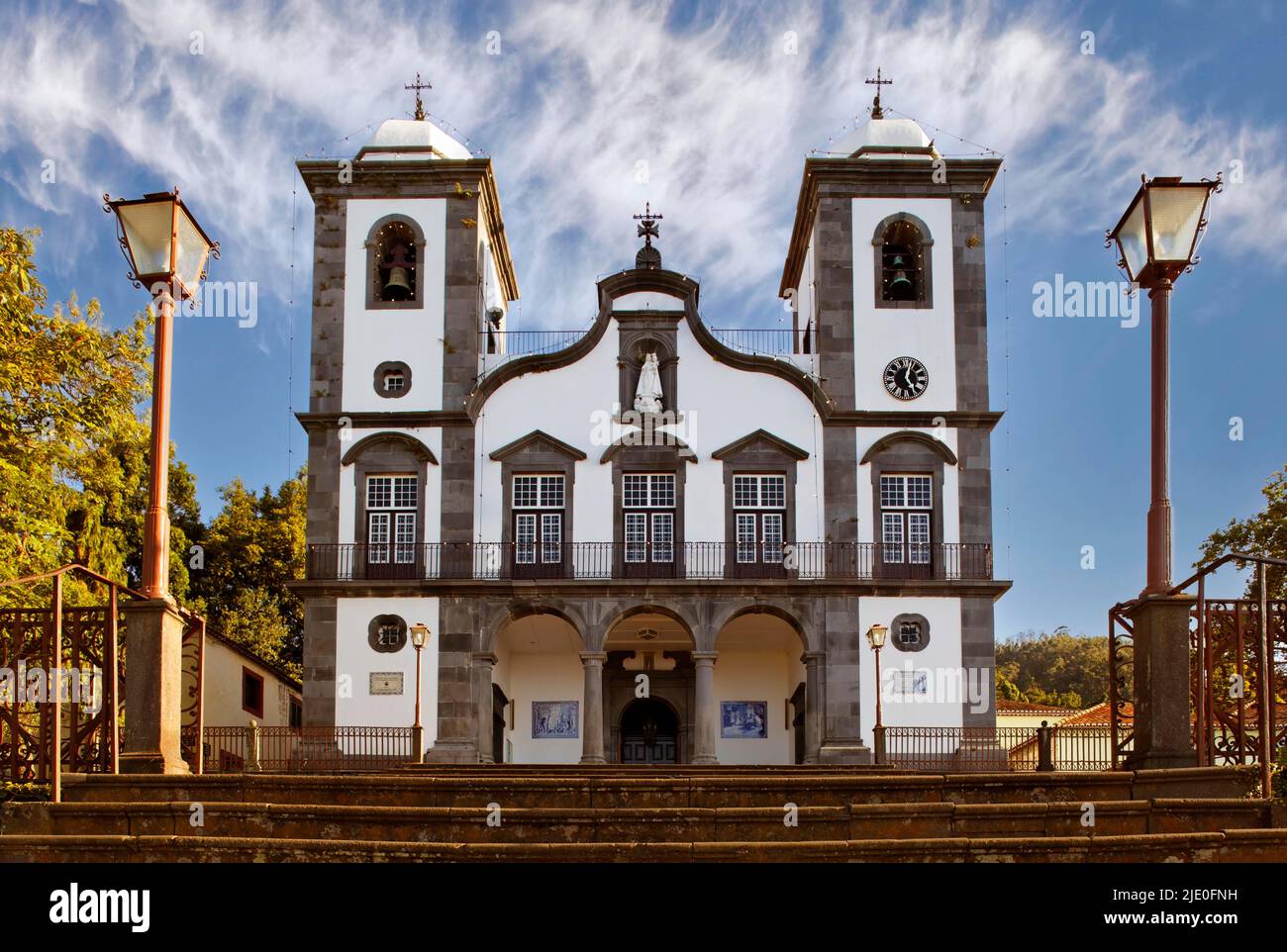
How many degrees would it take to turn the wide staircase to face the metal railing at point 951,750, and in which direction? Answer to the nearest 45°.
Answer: approximately 180°

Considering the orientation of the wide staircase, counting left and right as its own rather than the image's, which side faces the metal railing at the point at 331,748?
back

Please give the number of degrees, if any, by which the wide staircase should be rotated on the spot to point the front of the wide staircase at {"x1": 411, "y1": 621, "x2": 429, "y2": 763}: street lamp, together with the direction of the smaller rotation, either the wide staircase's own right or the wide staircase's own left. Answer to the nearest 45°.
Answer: approximately 180°

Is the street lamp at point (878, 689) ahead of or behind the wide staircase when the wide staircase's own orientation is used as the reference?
behind

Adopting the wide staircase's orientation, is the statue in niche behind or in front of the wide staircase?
behind

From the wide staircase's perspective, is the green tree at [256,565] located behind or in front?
behind

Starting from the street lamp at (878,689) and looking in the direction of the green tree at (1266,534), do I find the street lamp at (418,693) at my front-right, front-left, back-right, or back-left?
back-left

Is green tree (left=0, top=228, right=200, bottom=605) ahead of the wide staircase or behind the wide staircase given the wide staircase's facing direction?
behind

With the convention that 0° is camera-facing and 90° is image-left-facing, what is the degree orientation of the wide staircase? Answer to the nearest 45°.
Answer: approximately 0°
